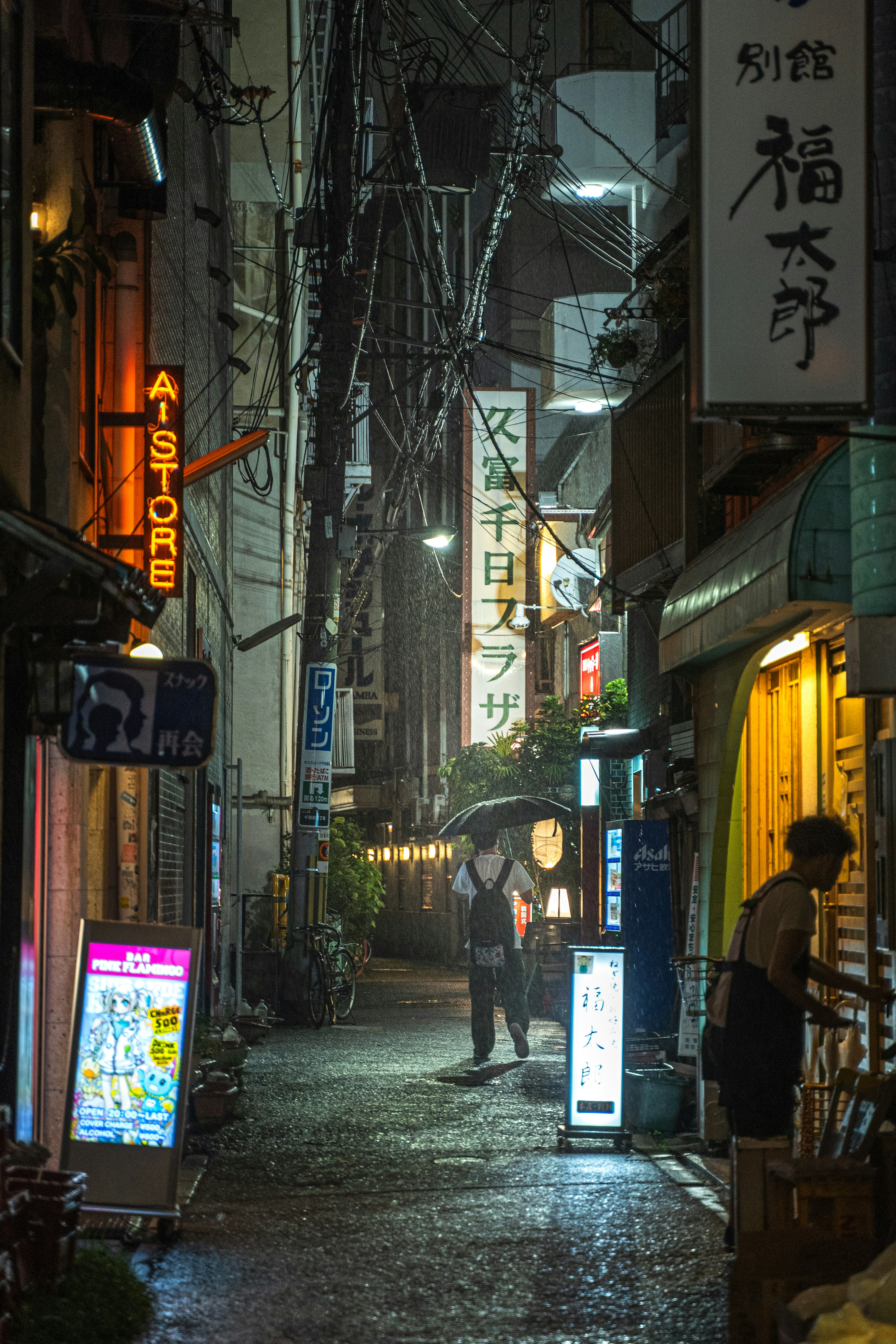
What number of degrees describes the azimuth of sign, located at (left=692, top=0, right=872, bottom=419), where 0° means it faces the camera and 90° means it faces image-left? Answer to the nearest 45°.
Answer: approximately 0°

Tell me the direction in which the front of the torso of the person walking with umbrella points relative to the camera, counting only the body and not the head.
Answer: away from the camera

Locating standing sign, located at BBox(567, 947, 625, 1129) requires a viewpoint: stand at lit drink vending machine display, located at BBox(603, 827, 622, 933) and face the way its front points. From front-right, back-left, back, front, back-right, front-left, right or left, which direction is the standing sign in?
front-left

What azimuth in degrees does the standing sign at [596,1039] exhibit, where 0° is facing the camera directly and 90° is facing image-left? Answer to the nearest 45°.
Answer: approximately 0°

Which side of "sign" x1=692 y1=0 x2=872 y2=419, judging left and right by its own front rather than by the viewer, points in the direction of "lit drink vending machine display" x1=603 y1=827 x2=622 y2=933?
back

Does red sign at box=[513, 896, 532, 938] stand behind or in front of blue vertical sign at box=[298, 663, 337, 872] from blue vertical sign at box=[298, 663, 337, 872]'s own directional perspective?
behind
